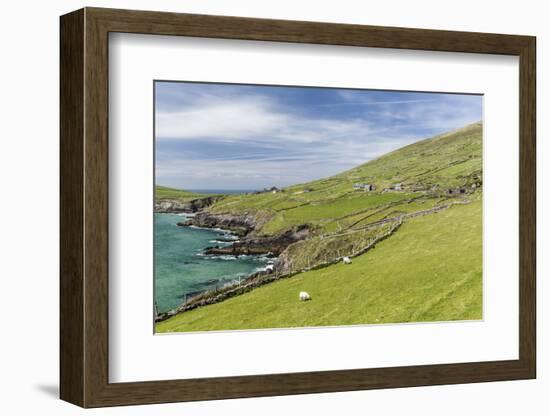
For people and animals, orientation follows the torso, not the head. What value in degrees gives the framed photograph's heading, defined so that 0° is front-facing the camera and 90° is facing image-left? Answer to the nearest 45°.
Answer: approximately 315°
